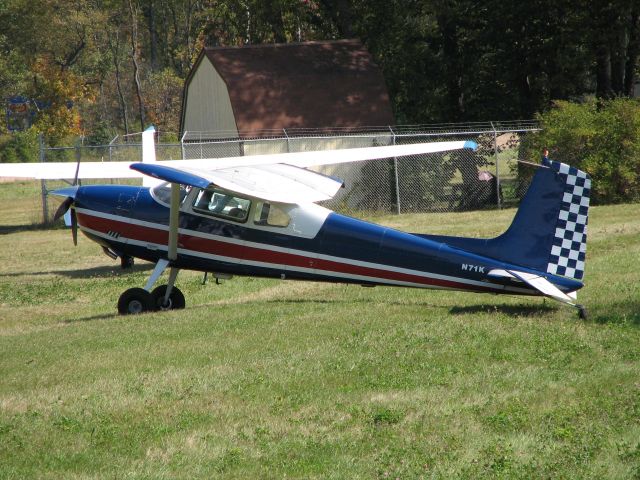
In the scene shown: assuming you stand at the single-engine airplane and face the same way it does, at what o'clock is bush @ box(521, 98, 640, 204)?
The bush is roughly at 4 o'clock from the single-engine airplane.

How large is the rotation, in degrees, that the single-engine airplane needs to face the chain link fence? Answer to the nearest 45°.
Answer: approximately 90° to its right

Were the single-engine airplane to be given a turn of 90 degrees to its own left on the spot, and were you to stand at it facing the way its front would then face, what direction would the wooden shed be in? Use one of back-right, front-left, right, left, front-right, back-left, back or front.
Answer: back

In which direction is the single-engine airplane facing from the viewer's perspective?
to the viewer's left

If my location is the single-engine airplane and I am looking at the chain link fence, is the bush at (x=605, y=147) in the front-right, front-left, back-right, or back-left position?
front-right
